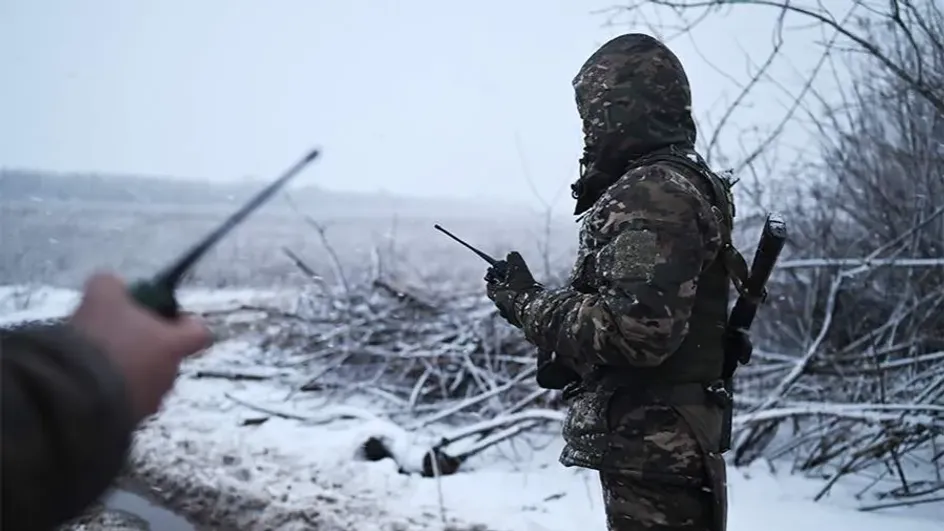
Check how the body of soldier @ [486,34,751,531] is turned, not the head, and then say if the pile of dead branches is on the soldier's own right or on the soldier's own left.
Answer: on the soldier's own right

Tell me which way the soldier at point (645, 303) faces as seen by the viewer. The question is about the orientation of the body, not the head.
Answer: to the viewer's left
